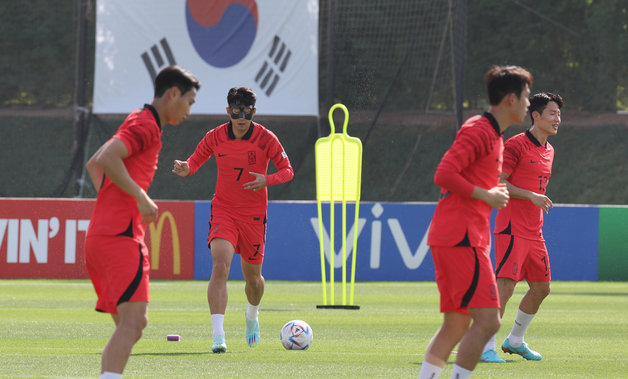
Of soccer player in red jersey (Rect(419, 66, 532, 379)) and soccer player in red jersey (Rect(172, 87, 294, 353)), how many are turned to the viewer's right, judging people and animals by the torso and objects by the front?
1

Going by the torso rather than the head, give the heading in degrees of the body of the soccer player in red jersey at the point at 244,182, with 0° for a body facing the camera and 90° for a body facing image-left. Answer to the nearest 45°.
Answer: approximately 0°

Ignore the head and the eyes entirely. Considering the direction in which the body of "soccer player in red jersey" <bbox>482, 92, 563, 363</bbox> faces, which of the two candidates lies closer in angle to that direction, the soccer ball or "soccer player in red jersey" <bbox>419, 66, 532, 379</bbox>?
the soccer player in red jersey

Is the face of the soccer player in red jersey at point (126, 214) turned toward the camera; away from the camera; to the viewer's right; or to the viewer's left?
to the viewer's right

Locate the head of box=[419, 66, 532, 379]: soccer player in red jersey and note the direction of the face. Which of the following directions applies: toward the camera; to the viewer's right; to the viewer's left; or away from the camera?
to the viewer's right

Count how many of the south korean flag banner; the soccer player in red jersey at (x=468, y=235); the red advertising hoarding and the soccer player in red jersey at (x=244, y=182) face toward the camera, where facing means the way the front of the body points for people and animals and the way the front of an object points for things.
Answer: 3

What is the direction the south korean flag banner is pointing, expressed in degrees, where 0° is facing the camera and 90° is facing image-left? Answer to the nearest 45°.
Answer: approximately 0°

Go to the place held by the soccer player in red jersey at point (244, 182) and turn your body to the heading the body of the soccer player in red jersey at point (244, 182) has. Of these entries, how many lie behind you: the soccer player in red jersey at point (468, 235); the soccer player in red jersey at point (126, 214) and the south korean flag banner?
1

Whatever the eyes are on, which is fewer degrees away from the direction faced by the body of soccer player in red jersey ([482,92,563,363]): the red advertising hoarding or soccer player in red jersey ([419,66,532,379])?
the soccer player in red jersey

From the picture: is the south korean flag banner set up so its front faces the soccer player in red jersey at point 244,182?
yes

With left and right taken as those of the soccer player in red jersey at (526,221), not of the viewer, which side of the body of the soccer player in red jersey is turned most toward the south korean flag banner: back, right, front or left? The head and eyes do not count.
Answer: back

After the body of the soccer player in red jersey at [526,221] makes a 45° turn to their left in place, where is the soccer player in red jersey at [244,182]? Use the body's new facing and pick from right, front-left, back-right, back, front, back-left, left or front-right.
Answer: back
